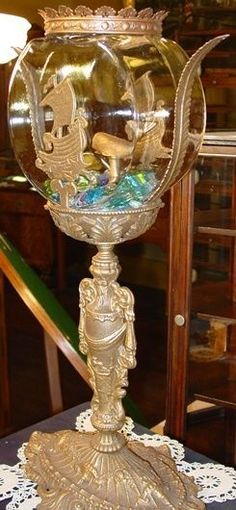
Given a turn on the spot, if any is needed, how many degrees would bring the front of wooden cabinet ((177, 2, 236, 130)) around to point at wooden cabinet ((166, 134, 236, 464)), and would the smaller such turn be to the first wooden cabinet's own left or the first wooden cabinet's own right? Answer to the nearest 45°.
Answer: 0° — it already faces it

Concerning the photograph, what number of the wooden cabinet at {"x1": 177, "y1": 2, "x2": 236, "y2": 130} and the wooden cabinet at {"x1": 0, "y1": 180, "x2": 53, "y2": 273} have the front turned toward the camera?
2

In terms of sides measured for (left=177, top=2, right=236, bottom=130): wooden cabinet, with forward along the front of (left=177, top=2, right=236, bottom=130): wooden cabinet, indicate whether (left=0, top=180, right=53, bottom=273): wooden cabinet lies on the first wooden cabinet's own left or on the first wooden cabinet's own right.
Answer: on the first wooden cabinet's own right

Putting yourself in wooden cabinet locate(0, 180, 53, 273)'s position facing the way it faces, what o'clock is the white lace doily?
The white lace doily is roughly at 12 o'clock from the wooden cabinet.

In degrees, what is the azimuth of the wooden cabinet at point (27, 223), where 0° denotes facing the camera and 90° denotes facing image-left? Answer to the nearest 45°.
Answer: approximately 0°

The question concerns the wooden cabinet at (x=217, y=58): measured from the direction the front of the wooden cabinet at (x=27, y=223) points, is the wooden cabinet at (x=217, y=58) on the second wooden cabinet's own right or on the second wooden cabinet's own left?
on the second wooden cabinet's own left
